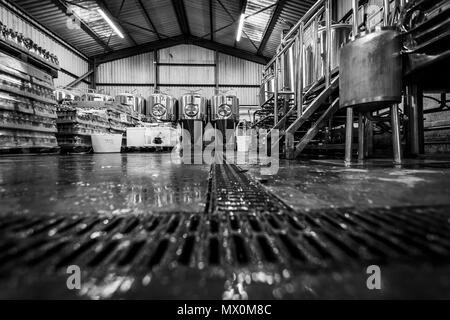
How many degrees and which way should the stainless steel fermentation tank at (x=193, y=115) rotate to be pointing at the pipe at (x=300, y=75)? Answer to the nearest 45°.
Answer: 0° — it already faces it

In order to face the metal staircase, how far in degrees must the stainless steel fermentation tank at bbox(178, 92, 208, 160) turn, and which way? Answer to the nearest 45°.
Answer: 0° — it already faces it

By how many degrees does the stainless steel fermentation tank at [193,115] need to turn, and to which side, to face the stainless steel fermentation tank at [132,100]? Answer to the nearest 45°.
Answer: approximately 90° to its right

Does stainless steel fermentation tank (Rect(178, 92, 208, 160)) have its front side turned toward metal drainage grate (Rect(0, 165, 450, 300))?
yes

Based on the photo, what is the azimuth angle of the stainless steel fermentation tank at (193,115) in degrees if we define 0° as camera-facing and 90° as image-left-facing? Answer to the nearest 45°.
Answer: approximately 0°

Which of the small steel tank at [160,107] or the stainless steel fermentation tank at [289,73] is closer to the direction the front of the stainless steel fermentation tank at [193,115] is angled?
the stainless steel fermentation tank

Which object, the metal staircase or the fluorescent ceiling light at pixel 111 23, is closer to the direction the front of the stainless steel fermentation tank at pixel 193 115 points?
the metal staircase

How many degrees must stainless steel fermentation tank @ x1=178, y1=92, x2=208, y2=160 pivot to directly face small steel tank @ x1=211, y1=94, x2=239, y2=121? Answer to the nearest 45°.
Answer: approximately 90° to its left

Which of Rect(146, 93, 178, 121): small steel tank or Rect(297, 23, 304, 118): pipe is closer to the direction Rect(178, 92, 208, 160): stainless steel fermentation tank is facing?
the pipe

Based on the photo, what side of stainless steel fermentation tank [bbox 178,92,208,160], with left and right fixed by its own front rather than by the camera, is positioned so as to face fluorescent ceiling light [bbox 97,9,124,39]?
right

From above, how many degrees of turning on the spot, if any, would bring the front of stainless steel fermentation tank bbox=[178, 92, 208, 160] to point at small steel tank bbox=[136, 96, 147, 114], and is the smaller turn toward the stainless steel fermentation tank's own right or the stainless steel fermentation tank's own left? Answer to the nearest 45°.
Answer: approximately 90° to the stainless steel fermentation tank's own right
